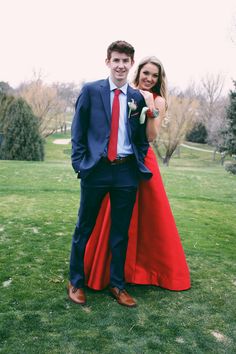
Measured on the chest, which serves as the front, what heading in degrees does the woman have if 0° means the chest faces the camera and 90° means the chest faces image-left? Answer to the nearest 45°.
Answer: approximately 45°

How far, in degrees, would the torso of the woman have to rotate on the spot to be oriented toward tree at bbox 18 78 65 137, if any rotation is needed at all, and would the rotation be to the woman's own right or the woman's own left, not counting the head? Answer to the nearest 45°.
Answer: approximately 135° to the woman's own right

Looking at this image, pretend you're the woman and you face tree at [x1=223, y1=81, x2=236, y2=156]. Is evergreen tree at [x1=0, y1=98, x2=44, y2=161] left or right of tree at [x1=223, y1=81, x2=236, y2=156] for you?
left

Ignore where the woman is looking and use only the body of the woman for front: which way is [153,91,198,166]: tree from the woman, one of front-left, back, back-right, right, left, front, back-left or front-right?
back-right

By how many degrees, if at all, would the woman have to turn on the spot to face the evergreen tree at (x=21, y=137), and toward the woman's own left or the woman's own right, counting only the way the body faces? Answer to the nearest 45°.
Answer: approximately 135° to the woman's own right
